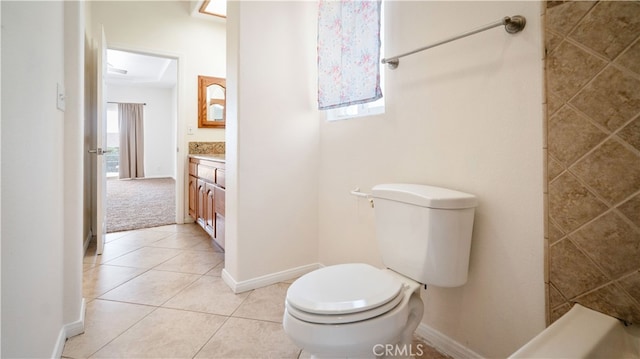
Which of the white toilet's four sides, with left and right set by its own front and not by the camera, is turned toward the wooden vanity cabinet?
right

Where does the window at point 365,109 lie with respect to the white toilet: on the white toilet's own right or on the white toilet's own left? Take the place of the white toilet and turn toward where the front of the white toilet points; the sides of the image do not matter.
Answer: on the white toilet's own right

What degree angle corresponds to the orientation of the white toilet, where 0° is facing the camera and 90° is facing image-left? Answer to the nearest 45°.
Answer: approximately 45°

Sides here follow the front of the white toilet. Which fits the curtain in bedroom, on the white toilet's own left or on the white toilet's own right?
on the white toilet's own right
